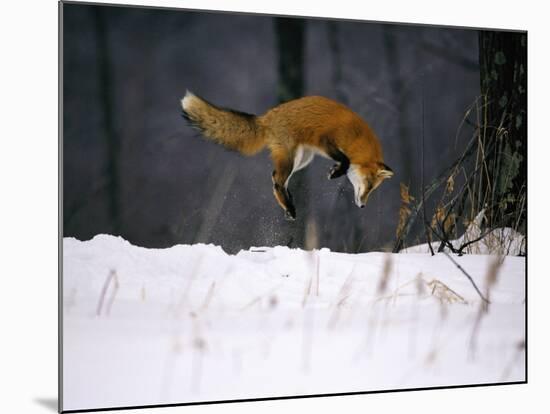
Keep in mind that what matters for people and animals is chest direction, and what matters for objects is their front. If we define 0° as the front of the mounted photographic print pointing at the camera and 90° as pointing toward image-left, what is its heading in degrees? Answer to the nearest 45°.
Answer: approximately 315°
